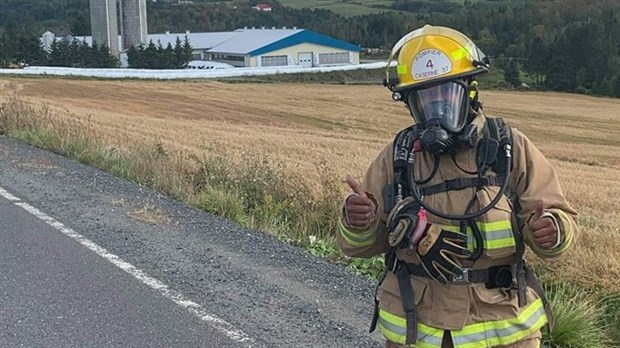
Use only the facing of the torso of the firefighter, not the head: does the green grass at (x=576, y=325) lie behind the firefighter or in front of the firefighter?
behind

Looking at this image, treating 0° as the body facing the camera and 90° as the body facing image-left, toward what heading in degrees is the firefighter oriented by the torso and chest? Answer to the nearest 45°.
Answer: approximately 0°
